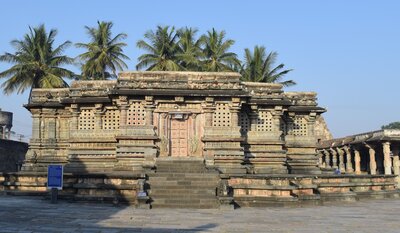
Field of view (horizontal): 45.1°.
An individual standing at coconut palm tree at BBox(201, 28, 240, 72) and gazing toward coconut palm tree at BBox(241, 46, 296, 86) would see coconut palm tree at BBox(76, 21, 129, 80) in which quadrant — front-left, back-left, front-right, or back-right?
back-right

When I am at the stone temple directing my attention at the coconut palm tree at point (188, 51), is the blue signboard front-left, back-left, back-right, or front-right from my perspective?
back-left

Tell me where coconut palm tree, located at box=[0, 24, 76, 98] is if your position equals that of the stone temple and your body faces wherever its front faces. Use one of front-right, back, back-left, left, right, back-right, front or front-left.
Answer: back-right

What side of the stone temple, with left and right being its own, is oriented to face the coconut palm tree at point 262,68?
back

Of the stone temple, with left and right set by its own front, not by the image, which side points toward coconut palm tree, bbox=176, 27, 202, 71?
back

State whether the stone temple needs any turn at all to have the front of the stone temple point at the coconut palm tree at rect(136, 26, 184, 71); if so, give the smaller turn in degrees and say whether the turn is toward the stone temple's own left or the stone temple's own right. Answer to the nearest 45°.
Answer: approximately 180°

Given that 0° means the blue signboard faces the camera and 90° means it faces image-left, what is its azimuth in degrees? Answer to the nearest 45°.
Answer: approximately 0°

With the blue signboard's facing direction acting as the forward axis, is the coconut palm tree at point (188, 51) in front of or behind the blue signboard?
behind

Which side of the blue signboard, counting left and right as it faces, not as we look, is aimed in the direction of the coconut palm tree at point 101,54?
back

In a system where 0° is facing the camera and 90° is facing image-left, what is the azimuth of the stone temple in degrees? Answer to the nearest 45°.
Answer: approximately 0°

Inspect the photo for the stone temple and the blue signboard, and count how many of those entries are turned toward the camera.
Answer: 2

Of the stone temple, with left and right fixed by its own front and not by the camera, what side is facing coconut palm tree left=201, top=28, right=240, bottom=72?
back

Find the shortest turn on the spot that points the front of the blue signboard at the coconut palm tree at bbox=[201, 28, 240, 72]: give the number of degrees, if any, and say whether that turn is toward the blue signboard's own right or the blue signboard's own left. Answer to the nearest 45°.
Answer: approximately 135° to the blue signboard's own left
